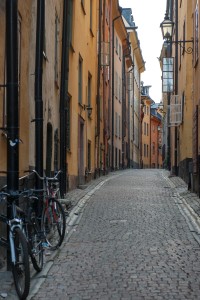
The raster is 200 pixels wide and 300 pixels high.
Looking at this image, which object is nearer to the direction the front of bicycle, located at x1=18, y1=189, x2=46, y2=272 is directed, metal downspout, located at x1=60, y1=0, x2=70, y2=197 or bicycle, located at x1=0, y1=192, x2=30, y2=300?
the bicycle

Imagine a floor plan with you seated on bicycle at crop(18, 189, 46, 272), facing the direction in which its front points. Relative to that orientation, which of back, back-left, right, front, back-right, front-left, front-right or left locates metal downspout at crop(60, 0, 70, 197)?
back-left

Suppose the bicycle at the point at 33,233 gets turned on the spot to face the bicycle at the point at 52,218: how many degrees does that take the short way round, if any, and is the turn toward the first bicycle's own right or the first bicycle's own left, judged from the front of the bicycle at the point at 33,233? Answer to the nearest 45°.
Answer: approximately 135° to the first bicycle's own left

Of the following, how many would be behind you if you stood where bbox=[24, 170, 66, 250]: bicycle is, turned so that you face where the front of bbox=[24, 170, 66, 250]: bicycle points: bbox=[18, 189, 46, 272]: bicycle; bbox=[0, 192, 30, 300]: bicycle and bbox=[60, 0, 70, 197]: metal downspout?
1

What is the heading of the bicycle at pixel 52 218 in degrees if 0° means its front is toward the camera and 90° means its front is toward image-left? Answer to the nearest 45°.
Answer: approximately 0°

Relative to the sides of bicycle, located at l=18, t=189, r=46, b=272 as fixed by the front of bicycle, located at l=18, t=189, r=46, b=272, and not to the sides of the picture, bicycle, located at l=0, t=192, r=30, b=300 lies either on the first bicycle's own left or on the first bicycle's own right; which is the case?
on the first bicycle's own right

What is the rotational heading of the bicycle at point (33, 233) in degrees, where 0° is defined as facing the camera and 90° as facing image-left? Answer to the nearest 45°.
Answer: approximately 315°

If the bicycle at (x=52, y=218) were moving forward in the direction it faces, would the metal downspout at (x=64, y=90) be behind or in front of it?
behind
